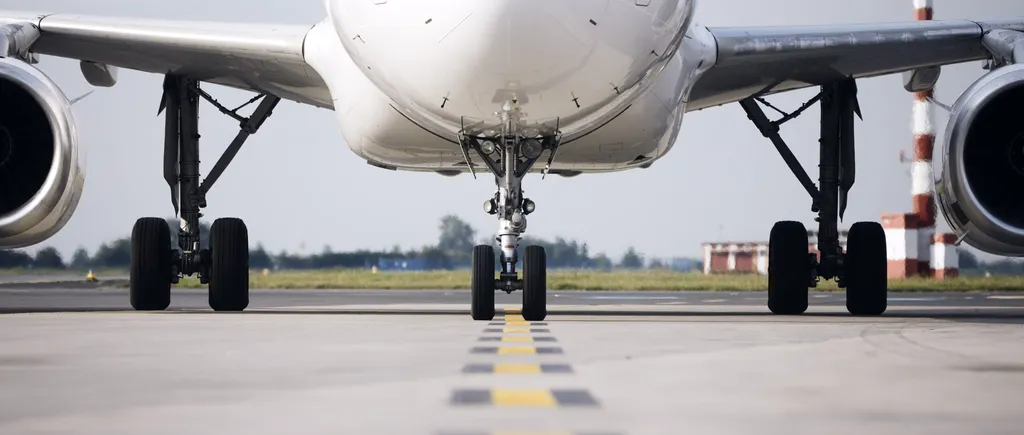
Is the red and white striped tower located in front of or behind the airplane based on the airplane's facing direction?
behind

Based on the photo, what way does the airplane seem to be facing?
toward the camera

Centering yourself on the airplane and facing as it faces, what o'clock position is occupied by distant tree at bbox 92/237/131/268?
The distant tree is roughly at 5 o'clock from the airplane.

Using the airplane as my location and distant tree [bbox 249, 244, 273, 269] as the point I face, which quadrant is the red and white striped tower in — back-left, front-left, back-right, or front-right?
front-right

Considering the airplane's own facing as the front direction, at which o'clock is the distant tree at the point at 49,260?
The distant tree is roughly at 5 o'clock from the airplane.

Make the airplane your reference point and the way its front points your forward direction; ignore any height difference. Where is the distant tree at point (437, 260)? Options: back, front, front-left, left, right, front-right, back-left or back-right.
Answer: back

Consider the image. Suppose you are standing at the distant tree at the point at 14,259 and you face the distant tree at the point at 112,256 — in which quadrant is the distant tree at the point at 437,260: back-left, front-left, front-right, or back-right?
front-left

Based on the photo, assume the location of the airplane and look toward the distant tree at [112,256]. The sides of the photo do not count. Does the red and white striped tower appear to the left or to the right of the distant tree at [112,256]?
right

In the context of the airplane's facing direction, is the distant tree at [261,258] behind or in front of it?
behind
